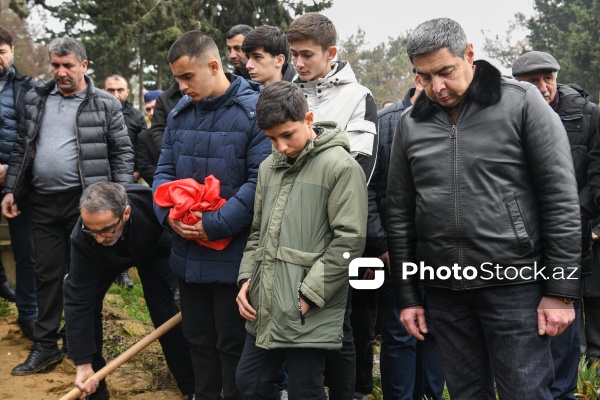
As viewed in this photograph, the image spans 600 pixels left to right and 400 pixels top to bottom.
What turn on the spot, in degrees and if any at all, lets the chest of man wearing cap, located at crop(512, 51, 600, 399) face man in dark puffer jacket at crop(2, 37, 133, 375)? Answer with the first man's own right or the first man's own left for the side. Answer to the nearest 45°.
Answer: approximately 45° to the first man's own right

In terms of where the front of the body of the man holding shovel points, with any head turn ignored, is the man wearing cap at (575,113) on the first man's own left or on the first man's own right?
on the first man's own left

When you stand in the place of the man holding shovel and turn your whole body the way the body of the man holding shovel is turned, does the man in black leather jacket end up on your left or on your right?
on your left

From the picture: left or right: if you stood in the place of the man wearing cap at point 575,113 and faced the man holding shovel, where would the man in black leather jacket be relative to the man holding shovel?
left

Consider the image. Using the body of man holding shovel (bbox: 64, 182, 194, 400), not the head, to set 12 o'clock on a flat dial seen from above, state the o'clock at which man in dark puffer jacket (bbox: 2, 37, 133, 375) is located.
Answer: The man in dark puffer jacket is roughly at 4 o'clock from the man holding shovel.

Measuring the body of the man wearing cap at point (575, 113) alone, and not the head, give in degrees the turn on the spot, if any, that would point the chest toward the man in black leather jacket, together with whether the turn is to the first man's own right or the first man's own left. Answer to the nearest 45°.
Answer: approximately 45° to the first man's own left

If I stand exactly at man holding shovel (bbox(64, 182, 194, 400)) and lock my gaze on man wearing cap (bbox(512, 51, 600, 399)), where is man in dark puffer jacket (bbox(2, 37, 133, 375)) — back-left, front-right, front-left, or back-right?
back-left

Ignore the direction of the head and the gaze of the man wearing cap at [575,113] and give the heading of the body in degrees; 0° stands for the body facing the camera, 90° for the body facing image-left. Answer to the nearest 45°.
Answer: approximately 45°
